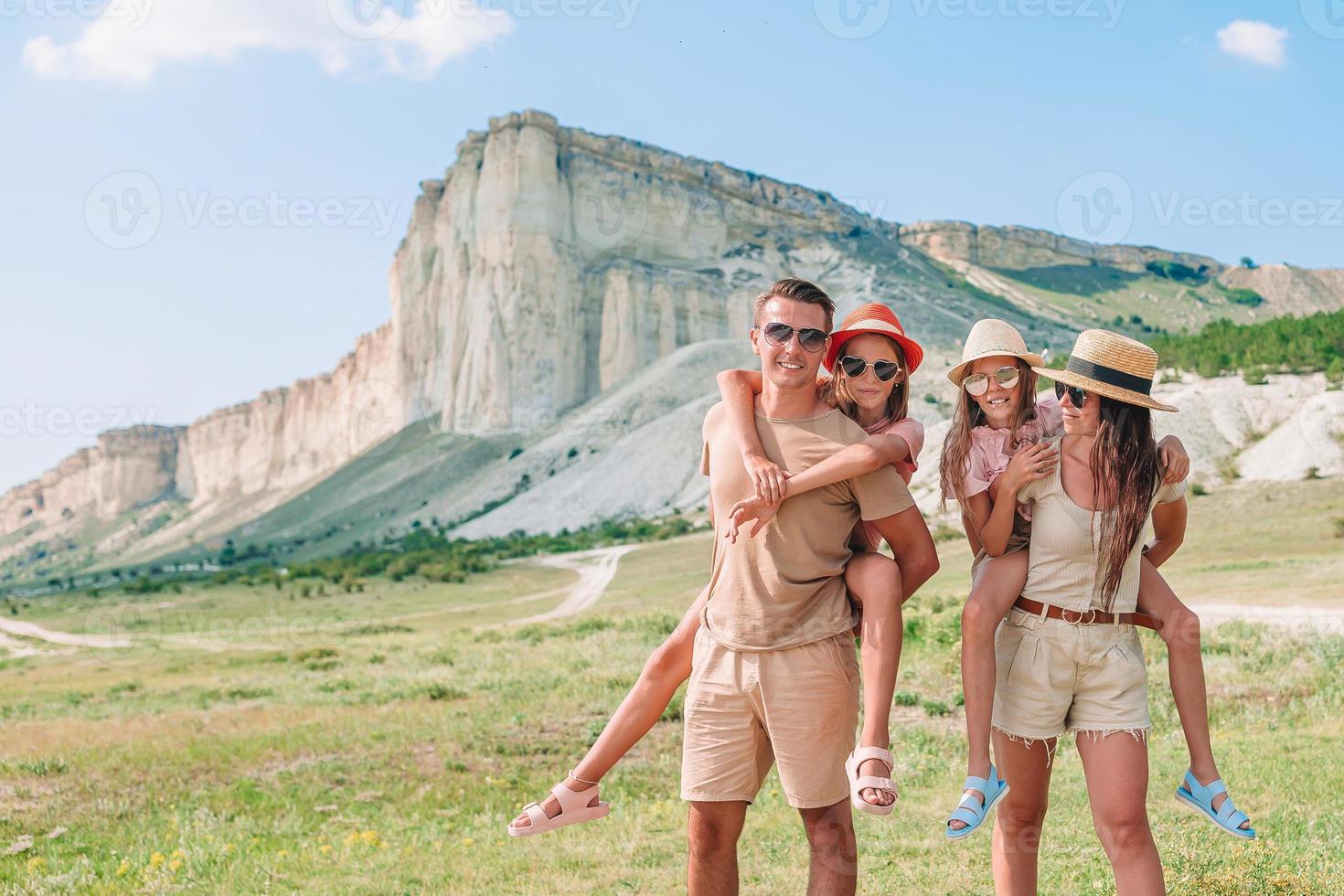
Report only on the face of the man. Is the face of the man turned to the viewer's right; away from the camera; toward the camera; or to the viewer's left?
toward the camera

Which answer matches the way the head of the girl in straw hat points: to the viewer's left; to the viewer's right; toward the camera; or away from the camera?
toward the camera

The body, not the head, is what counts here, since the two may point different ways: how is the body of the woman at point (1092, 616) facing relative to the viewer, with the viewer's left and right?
facing the viewer

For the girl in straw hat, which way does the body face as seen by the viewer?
toward the camera

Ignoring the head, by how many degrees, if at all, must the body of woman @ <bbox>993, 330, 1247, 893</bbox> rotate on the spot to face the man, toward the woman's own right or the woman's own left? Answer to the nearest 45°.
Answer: approximately 90° to the woman's own right

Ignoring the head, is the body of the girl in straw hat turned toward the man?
no
